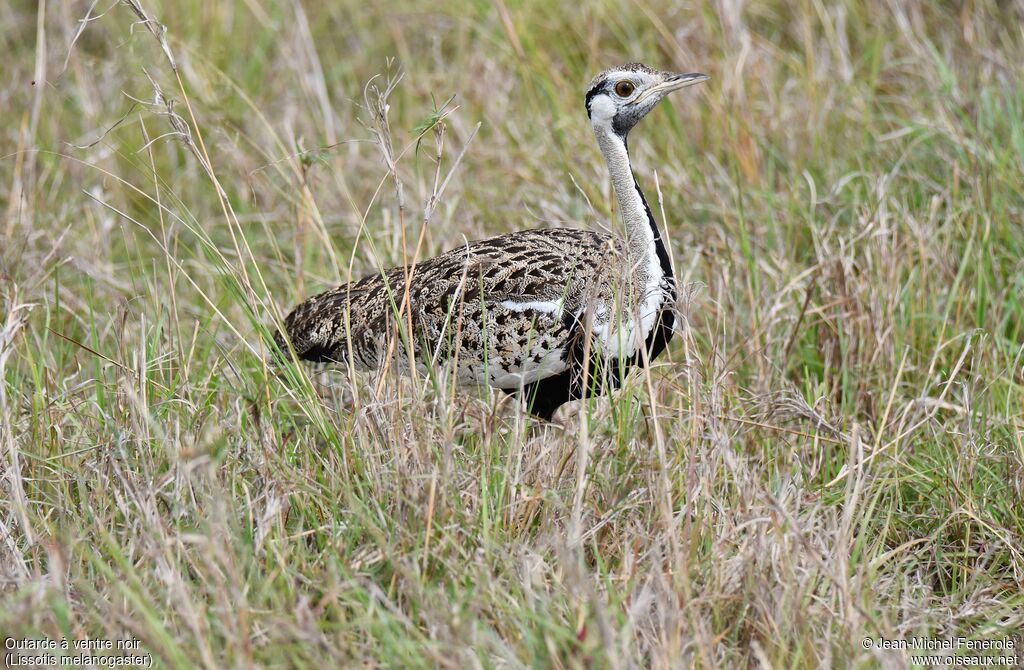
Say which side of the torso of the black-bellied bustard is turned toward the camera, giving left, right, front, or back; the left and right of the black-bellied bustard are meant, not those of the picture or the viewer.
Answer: right
